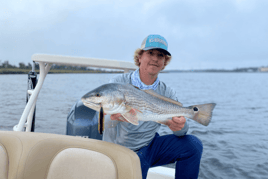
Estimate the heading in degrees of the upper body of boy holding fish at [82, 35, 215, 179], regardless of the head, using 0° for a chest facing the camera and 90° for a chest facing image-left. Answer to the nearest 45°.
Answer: approximately 0°

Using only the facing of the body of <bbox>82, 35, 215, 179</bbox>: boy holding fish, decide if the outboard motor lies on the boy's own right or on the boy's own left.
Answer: on the boy's own right

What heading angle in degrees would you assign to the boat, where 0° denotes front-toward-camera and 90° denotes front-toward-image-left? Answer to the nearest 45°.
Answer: approximately 0°
